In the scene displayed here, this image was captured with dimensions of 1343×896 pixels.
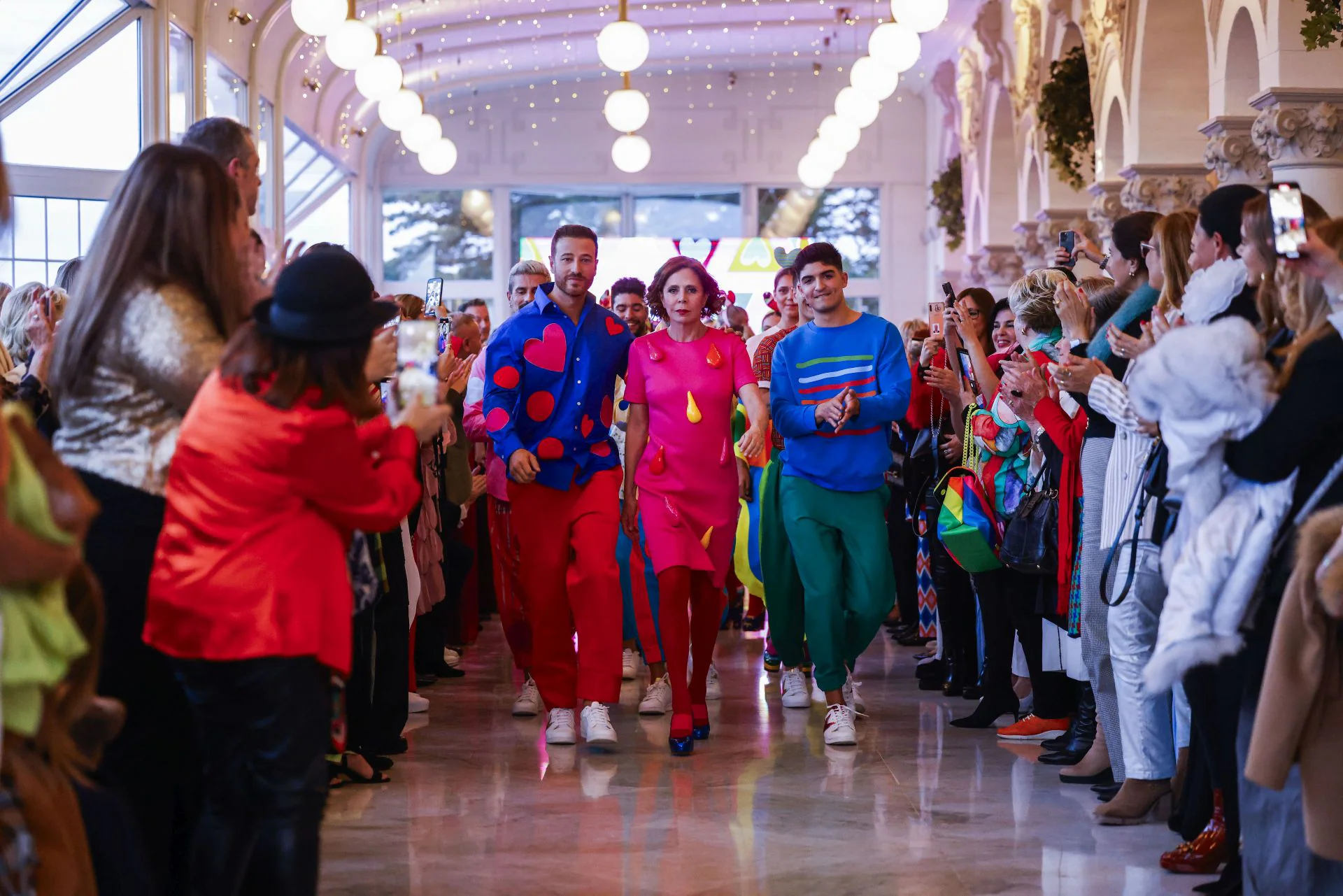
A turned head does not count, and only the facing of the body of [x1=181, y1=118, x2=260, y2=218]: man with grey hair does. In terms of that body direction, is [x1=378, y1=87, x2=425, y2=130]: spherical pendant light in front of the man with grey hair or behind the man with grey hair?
in front

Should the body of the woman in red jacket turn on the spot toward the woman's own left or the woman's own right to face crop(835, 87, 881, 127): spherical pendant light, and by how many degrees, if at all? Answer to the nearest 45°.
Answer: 0° — they already face it

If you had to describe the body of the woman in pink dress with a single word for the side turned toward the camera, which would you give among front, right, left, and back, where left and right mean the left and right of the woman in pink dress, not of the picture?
front

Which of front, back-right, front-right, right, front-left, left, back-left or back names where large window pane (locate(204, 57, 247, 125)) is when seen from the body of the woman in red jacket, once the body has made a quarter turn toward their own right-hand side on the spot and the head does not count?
back-left

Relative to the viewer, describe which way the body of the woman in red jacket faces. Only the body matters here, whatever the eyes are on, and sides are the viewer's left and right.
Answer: facing away from the viewer and to the right of the viewer

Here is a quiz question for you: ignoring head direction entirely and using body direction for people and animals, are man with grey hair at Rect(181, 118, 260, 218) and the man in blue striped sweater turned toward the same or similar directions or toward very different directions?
very different directions

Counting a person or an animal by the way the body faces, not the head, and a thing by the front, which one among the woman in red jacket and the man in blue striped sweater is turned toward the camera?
the man in blue striped sweater

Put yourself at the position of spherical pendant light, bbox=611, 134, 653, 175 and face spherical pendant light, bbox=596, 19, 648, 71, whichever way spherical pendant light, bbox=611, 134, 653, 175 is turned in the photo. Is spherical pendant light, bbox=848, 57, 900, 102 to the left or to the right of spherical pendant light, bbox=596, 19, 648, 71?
left

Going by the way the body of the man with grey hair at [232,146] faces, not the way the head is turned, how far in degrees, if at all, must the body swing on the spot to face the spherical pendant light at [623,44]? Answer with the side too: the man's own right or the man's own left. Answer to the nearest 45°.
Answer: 0° — they already face it

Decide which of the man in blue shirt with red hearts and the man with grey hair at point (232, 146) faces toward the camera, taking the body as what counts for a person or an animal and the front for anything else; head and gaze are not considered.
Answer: the man in blue shirt with red hearts

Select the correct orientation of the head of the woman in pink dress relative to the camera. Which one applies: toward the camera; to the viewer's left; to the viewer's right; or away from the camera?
toward the camera

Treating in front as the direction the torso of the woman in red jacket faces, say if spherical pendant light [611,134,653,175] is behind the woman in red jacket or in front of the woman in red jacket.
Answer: in front

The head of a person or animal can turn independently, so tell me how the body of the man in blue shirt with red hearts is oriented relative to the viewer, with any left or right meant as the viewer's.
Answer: facing the viewer

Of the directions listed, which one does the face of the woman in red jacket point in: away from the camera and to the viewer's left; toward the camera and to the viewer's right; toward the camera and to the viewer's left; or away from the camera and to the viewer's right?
away from the camera and to the viewer's right

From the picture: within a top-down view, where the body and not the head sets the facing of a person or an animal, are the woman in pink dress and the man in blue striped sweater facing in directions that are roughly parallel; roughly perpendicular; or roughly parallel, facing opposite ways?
roughly parallel

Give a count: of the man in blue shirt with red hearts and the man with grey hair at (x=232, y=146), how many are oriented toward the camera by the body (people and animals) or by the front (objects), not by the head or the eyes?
1

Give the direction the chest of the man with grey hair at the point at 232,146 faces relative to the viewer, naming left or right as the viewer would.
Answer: facing away from the viewer and to the right of the viewer

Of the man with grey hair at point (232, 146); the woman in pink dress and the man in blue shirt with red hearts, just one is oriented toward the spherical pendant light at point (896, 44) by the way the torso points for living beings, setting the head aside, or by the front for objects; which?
the man with grey hair

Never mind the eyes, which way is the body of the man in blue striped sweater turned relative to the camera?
toward the camera

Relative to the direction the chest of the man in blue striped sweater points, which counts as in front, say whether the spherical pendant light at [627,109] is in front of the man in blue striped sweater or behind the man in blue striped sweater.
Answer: behind
